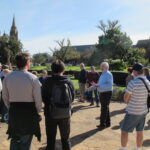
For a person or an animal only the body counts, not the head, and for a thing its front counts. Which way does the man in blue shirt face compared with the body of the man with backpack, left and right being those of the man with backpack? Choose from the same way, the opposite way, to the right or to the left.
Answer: to the left

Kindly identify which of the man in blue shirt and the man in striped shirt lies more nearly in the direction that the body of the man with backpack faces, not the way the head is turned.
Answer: the man in blue shirt

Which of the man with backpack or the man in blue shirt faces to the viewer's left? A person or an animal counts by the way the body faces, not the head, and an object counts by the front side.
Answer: the man in blue shirt

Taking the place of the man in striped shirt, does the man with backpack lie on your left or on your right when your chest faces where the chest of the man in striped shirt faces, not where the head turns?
on your left

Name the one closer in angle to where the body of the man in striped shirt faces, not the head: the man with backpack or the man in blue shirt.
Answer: the man in blue shirt

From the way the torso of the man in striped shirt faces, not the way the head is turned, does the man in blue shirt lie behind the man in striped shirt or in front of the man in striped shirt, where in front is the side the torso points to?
in front

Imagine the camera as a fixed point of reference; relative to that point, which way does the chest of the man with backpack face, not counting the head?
away from the camera

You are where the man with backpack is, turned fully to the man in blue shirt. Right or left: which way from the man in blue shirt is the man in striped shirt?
right

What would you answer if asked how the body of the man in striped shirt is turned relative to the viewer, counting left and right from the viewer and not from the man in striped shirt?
facing away from the viewer and to the left of the viewer

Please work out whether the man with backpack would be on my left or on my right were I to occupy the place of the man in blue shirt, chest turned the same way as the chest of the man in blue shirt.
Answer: on my left

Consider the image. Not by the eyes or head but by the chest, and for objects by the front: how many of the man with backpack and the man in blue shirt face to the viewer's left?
1

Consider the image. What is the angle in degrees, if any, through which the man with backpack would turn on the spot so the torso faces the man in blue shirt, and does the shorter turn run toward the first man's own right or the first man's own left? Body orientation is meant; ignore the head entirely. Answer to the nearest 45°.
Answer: approximately 45° to the first man's own right

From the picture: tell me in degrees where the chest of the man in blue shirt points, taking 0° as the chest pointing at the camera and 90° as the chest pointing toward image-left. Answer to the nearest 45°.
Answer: approximately 90°
